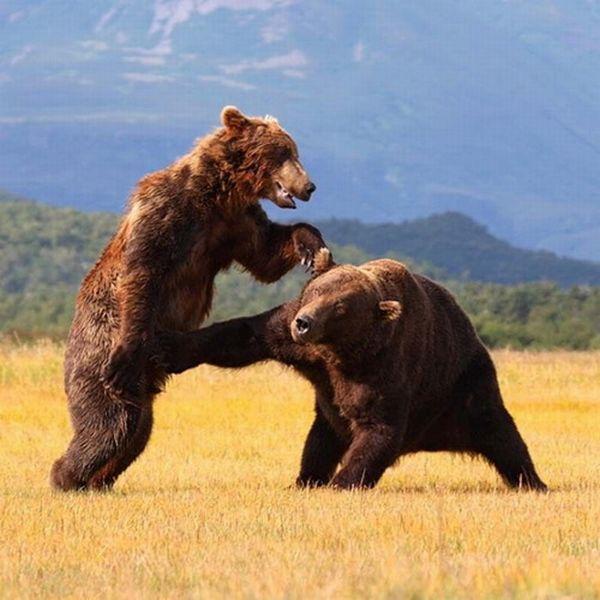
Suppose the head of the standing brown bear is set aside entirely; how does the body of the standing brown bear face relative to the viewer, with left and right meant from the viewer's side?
facing to the right of the viewer

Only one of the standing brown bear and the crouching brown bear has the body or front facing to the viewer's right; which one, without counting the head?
the standing brown bear

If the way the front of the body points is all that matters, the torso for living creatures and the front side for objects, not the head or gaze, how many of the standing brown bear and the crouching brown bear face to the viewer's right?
1

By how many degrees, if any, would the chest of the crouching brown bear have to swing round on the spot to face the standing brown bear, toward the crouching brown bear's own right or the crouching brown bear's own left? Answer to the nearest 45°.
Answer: approximately 45° to the crouching brown bear's own right

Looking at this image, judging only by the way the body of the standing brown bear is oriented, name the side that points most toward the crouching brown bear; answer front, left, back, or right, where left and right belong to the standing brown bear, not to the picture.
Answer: front

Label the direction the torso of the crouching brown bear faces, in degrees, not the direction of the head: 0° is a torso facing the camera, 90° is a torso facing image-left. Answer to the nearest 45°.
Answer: approximately 45°
